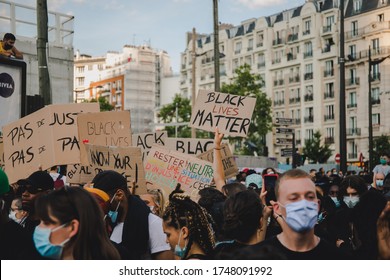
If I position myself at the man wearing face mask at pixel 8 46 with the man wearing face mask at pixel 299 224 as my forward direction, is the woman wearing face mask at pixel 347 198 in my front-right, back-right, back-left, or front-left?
front-left

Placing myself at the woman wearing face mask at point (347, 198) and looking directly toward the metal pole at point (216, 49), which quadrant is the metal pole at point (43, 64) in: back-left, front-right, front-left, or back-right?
front-left

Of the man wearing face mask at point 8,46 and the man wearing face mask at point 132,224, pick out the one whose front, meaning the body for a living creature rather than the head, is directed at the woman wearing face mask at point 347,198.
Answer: the man wearing face mask at point 8,46

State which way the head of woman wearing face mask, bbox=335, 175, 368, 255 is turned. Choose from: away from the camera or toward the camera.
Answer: toward the camera

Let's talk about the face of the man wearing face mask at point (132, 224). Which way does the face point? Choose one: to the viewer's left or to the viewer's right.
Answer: to the viewer's left

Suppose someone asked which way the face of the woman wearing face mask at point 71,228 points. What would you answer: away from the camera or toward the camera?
toward the camera

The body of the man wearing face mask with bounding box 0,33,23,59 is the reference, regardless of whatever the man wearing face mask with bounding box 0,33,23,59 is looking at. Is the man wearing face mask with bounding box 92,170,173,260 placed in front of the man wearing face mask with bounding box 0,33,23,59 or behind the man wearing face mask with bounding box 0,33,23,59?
in front

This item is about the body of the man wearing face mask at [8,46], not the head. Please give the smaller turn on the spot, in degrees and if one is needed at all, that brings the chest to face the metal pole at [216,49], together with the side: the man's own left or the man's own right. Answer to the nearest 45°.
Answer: approximately 90° to the man's own left

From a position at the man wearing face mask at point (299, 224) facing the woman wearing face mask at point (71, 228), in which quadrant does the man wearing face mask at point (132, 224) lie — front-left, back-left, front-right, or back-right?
front-right

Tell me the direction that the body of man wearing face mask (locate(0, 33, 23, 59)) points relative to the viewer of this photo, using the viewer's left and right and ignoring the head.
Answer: facing the viewer and to the right of the viewer

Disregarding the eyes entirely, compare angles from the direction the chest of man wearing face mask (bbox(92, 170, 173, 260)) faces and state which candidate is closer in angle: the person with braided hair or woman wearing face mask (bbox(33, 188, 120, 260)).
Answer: the woman wearing face mask
